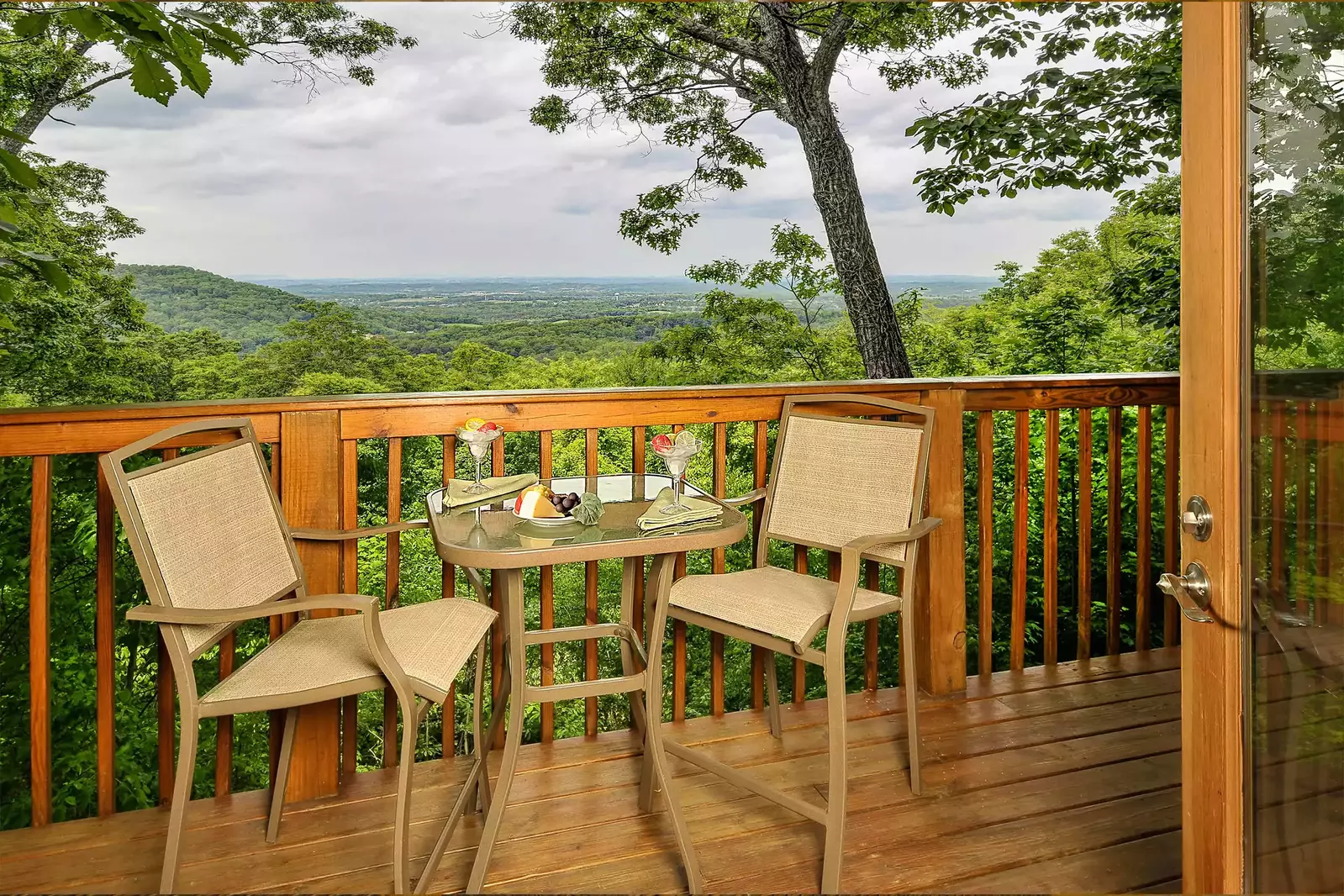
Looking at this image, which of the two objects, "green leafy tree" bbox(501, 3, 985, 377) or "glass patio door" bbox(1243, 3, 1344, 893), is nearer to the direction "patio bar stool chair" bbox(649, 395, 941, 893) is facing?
the glass patio door

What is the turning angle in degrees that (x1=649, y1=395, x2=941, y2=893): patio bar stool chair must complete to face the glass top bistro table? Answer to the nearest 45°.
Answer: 0° — it already faces it

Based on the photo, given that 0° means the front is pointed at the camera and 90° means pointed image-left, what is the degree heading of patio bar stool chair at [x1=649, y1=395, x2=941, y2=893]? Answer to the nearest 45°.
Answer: approximately 45°

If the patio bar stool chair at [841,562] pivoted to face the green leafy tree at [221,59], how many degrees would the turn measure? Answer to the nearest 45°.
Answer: approximately 90° to its right

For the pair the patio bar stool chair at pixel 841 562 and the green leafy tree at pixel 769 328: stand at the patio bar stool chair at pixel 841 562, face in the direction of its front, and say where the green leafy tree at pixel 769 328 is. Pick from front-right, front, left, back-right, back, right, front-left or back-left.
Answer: back-right

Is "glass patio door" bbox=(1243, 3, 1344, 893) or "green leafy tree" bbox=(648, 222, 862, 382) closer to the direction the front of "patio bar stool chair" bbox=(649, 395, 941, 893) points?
the glass patio door

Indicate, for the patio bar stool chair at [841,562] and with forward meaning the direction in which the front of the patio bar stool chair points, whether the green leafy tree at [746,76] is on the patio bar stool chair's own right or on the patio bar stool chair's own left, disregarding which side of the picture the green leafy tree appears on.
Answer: on the patio bar stool chair's own right
